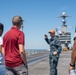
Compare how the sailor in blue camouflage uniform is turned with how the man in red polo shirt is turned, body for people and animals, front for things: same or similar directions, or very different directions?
very different directions

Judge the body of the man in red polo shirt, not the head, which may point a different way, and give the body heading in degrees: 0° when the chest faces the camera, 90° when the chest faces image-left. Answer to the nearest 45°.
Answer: approximately 225°

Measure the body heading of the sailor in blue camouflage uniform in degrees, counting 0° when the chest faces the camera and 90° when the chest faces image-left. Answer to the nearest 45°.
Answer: approximately 45°
